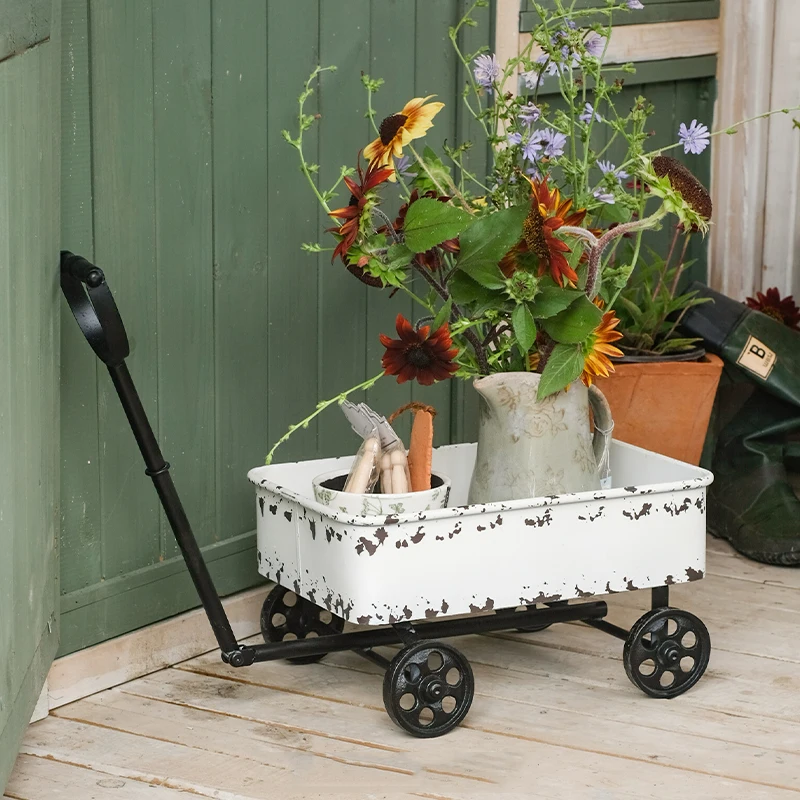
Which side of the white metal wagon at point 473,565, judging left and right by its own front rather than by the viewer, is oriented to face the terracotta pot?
back

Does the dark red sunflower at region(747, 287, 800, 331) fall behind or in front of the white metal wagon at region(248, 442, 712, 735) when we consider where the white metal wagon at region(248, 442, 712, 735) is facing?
behind
